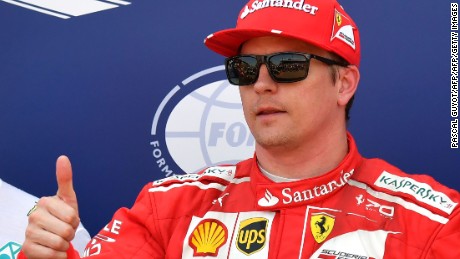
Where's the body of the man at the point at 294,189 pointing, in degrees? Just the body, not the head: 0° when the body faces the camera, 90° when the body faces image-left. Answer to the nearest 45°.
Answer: approximately 45°

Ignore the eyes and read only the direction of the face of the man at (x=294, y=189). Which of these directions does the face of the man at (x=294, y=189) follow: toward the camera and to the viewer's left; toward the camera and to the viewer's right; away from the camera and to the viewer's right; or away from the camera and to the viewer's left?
toward the camera and to the viewer's left
